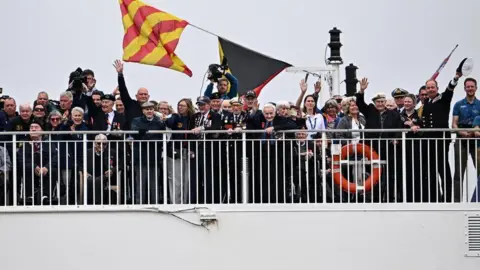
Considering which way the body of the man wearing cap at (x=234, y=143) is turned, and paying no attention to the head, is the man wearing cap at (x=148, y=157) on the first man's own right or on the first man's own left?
on the first man's own right

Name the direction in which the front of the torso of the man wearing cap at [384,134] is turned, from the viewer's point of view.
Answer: toward the camera

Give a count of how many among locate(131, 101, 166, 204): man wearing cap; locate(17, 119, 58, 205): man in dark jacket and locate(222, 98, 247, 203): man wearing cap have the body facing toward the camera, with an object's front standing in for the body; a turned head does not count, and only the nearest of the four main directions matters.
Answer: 3

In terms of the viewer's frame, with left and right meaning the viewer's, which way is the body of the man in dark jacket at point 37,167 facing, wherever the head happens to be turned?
facing the viewer

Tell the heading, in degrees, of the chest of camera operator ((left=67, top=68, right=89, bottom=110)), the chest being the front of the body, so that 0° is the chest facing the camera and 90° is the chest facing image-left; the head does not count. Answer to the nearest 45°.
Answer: approximately 0°

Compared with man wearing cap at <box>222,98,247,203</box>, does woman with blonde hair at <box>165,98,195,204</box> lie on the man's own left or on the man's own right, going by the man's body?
on the man's own right

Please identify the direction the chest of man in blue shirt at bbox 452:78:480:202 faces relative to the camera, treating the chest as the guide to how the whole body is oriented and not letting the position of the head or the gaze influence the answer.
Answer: toward the camera

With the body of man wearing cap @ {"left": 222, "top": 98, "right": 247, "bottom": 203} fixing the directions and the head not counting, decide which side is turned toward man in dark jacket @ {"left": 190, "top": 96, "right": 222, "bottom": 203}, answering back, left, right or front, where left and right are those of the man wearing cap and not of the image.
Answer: right

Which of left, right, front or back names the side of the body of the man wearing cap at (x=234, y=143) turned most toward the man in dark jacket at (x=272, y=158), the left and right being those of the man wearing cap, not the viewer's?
left

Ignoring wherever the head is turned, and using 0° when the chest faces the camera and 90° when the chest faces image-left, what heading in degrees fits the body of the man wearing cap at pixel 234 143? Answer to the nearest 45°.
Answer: approximately 0°
